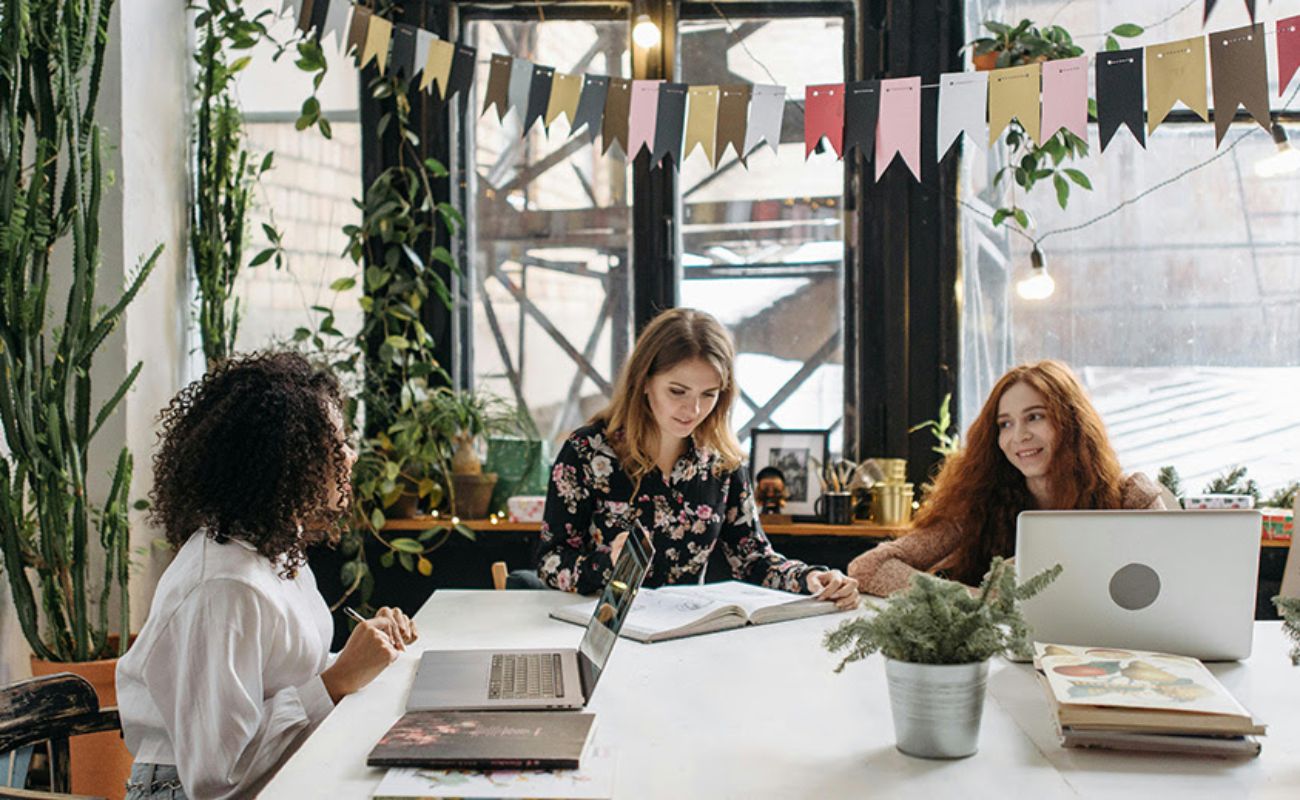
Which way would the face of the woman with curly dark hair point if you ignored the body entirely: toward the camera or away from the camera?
away from the camera

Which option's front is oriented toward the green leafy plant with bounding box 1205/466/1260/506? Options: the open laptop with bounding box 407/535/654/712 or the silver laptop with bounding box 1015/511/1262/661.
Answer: the silver laptop

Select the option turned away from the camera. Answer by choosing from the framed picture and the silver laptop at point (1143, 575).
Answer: the silver laptop

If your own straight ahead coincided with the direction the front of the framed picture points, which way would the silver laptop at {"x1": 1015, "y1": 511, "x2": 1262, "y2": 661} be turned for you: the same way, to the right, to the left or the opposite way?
the opposite way

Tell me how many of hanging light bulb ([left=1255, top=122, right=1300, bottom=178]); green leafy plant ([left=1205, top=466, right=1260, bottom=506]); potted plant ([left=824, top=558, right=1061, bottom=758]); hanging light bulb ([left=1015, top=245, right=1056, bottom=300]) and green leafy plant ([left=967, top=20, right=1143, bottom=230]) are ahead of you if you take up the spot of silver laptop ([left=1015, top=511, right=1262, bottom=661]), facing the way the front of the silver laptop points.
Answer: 4

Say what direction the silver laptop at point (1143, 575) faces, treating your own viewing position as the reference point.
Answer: facing away from the viewer

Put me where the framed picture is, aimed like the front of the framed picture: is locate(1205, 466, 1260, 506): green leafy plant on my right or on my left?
on my left

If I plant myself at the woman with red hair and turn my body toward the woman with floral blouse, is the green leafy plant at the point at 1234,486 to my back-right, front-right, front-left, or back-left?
back-right

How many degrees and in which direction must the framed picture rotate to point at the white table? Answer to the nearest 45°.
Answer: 0° — it already faces it

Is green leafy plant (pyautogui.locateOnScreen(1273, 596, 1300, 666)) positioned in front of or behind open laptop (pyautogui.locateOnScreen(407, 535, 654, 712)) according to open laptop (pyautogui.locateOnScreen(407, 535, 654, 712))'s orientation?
behind

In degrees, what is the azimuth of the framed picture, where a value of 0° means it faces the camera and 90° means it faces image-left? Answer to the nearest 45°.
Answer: approximately 0°

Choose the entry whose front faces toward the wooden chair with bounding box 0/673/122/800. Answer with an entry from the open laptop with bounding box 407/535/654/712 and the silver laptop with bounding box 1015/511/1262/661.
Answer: the open laptop

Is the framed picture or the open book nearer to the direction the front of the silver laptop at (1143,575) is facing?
the framed picture

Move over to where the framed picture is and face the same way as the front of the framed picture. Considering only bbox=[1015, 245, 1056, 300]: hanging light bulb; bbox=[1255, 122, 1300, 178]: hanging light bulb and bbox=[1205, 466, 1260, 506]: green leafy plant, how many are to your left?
3

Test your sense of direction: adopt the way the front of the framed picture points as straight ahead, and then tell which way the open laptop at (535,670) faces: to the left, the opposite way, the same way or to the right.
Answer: to the right

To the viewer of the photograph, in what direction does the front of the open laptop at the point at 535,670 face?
facing to the left of the viewer

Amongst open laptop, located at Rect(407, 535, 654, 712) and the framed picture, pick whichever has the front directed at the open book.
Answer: the framed picture
